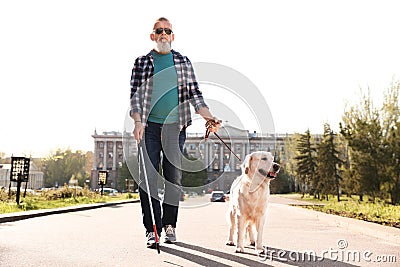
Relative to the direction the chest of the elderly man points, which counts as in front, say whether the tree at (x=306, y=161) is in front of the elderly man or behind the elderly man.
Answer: behind

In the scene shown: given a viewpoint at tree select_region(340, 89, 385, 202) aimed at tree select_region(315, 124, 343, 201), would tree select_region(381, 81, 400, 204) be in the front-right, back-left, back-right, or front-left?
back-right

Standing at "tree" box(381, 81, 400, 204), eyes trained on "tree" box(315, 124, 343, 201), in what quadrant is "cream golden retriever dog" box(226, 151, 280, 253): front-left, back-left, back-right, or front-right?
back-left

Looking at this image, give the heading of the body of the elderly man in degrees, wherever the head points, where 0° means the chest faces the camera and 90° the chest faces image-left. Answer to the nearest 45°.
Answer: approximately 0°

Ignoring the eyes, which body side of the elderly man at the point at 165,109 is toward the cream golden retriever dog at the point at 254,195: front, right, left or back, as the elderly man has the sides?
left

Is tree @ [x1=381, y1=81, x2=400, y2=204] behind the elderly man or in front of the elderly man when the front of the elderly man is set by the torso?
behind
